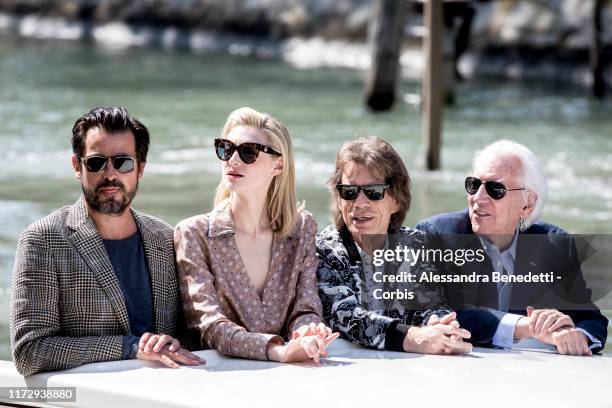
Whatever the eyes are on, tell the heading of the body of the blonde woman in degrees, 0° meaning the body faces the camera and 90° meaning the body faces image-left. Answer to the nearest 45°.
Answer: approximately 0°

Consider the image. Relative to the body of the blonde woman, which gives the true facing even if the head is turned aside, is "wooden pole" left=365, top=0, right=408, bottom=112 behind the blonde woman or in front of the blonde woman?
behind

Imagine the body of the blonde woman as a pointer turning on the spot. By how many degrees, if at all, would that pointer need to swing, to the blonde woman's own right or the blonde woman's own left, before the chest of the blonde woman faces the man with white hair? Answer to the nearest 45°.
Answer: approximately 90° to the blonde woman's own left

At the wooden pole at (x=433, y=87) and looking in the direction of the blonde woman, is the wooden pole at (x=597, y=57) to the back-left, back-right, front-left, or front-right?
back-left

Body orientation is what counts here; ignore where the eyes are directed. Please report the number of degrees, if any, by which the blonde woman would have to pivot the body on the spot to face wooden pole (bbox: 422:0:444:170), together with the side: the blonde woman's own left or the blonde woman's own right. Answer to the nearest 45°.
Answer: approximately 180°

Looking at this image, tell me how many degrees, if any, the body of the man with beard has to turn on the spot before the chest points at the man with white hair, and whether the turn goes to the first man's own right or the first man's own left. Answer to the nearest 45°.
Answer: approximately 45° to the first man's own left
